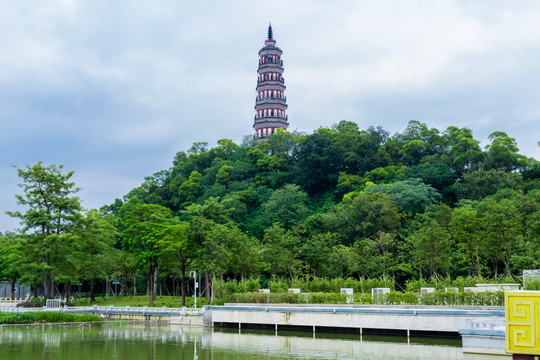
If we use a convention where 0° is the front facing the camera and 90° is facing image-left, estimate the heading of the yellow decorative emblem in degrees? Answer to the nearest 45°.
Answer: approximately 0°

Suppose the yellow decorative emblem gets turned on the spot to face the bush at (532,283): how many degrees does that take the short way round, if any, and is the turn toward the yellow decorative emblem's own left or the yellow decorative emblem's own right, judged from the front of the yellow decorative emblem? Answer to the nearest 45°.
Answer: approximately 180°

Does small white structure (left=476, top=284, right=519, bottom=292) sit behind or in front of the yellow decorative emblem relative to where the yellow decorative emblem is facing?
behind

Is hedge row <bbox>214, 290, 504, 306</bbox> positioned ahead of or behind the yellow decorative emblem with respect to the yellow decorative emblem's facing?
behind

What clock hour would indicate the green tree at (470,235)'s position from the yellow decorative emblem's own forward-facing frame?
The green tree is roughly at 6 o'clock from the yellow decorative emblem.
